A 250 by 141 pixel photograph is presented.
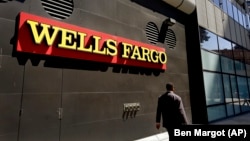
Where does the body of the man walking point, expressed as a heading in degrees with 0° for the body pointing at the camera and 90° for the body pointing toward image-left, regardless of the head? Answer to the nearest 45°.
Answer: approximately 180°
